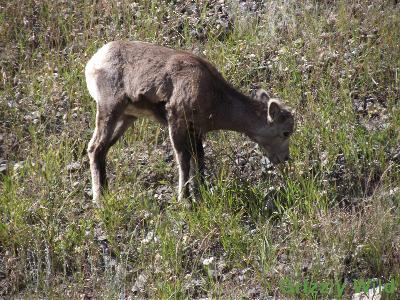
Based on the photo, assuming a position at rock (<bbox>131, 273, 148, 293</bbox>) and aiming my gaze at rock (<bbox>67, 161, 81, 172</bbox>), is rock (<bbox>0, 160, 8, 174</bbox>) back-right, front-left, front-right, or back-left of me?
front-left

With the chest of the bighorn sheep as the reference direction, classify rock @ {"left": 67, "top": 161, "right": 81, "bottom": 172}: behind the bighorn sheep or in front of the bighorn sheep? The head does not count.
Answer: behind

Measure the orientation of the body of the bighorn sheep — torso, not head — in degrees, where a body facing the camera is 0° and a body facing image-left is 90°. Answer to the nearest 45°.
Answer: approximately 270°

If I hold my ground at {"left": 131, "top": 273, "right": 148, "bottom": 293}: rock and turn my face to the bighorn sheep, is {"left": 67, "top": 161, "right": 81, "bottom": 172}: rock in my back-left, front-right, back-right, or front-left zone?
front-left

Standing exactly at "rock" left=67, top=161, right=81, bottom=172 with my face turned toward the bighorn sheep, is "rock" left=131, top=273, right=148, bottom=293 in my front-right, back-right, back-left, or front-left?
front-right
